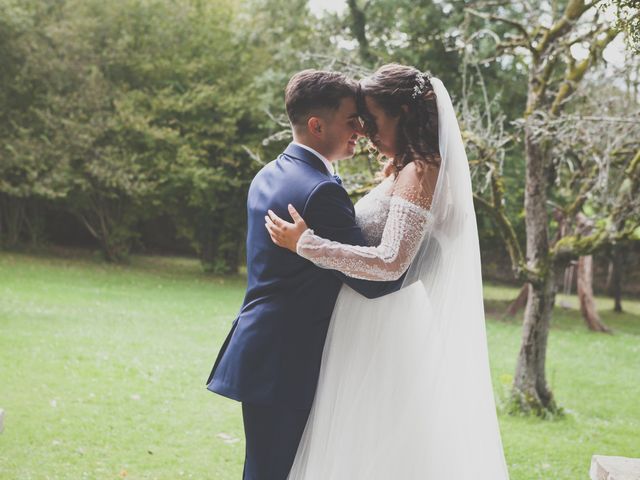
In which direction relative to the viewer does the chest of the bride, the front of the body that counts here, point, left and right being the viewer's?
facing to the left of the viewer

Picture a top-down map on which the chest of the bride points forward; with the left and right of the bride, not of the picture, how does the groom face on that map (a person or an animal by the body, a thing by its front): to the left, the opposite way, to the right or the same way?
the opposite way

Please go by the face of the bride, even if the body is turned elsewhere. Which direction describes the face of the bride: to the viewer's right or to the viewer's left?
to the viewer's left

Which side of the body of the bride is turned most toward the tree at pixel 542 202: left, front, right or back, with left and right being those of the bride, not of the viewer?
right

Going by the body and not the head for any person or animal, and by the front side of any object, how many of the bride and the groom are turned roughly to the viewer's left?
1

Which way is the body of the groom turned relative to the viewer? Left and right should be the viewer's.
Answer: facing to the right of the viewer

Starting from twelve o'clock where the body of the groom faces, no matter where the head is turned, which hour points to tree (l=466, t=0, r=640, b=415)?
The tree is roughly at 10 o'clock from the groom.

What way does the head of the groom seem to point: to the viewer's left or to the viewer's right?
to the viewer's right
